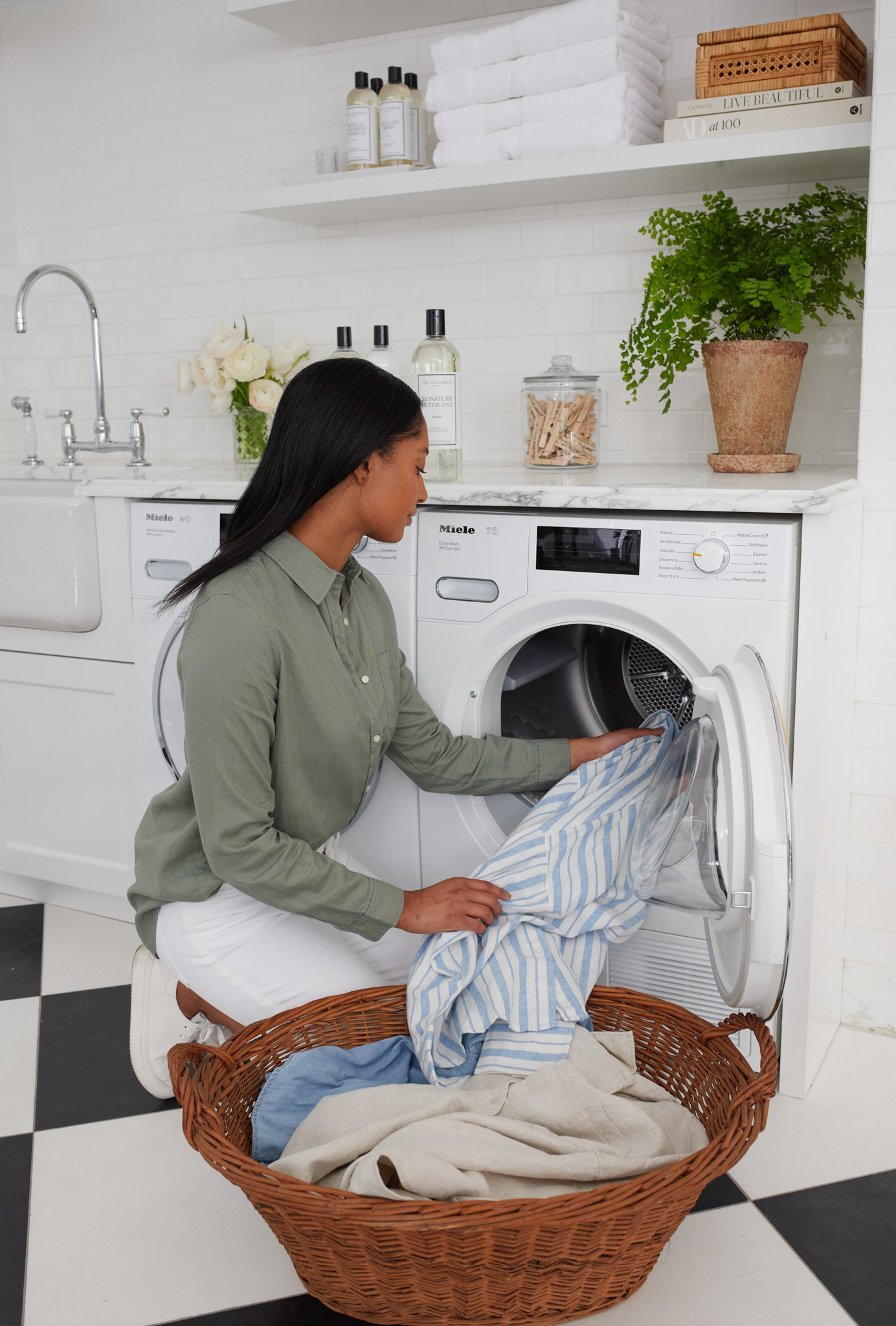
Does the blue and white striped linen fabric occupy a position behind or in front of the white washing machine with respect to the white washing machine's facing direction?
in front

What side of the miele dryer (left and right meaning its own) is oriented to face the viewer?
front

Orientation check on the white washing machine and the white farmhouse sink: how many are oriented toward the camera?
2

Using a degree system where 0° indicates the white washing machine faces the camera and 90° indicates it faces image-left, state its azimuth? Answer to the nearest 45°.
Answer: approximately 0°

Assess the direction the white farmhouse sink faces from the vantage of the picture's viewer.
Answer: facing the viewer

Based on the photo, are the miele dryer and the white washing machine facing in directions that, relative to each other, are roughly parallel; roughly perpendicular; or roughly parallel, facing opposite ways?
roughly parallel

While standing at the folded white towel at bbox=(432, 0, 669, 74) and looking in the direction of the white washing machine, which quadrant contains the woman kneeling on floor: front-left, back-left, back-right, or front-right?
front-left

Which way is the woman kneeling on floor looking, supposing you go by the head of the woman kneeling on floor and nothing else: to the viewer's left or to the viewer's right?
to the viewer's right

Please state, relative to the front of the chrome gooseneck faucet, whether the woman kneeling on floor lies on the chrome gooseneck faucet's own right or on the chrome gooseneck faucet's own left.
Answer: on the chrome gooseneck faucet's own left

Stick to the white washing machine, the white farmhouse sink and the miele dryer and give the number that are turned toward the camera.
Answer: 3
